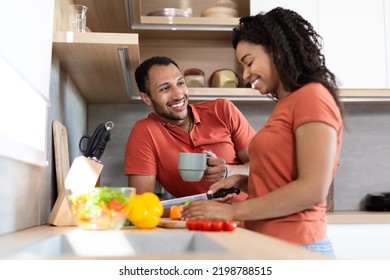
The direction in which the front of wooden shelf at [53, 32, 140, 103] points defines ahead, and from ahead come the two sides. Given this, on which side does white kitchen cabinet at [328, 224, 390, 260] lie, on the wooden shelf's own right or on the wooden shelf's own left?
on the wooden shelf's own left

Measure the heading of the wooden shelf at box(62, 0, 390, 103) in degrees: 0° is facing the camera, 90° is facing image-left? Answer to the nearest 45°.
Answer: approximately 0°

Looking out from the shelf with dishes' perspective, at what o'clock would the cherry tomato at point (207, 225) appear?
The cherry tomato is roughly at 12 o'clock from the shelf with dishes.

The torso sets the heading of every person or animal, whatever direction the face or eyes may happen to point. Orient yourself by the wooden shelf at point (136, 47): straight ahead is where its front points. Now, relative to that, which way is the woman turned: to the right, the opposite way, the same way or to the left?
to the right

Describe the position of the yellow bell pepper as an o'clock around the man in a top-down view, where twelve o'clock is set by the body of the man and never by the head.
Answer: The yellow bell pepper is roughly at 12 o'clock from the man.

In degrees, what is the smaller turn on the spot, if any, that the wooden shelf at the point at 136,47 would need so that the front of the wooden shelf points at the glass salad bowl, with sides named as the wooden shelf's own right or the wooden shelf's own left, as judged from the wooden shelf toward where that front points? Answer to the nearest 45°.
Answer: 0° — it already faces it

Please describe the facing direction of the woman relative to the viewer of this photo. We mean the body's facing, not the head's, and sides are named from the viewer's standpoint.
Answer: facing to the left of the viewer

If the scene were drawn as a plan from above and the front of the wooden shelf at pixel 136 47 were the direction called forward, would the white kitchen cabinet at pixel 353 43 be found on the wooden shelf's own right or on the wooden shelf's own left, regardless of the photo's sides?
on the wooden shelf's own left

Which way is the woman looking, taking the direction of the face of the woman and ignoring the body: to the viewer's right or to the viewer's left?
to the viewer's left

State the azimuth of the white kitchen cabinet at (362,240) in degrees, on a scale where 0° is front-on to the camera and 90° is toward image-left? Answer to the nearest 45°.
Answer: approximately 0°

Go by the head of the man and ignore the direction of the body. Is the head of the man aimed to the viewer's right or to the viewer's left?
to the viewer's right
